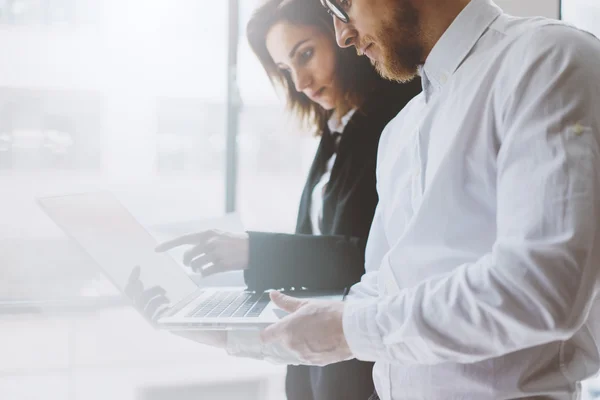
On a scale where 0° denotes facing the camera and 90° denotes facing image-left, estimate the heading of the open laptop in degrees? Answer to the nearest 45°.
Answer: approximately 270°

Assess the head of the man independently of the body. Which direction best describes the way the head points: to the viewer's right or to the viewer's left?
to the viewer's left

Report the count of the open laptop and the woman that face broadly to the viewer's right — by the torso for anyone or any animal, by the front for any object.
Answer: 1

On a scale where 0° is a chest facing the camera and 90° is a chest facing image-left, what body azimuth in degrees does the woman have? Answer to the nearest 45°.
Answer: approximately 45°
